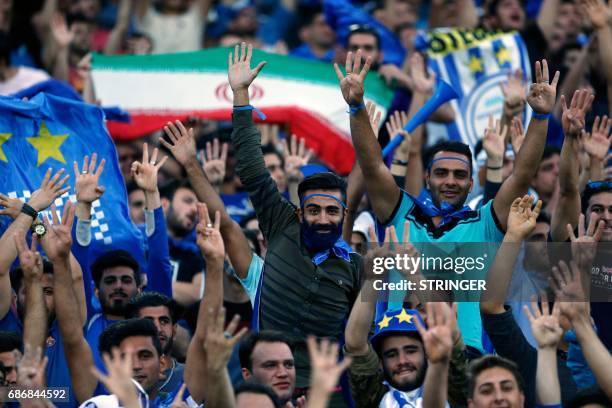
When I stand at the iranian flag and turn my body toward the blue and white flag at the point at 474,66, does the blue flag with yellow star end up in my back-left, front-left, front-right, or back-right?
back-right

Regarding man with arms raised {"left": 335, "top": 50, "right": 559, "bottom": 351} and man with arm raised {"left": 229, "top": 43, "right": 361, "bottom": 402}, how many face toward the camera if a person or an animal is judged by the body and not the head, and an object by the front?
2

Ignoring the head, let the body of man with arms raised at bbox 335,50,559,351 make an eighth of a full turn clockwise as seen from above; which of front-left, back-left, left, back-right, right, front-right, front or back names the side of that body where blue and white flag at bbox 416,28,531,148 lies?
back-right

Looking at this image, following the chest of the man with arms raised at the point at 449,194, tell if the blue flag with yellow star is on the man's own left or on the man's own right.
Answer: on the man's own right

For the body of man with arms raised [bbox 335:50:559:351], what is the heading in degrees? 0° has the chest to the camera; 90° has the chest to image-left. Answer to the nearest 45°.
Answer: approximately 0°

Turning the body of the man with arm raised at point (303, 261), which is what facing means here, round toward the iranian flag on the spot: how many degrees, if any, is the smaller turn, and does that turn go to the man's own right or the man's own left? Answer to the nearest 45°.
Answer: approximately 180°
